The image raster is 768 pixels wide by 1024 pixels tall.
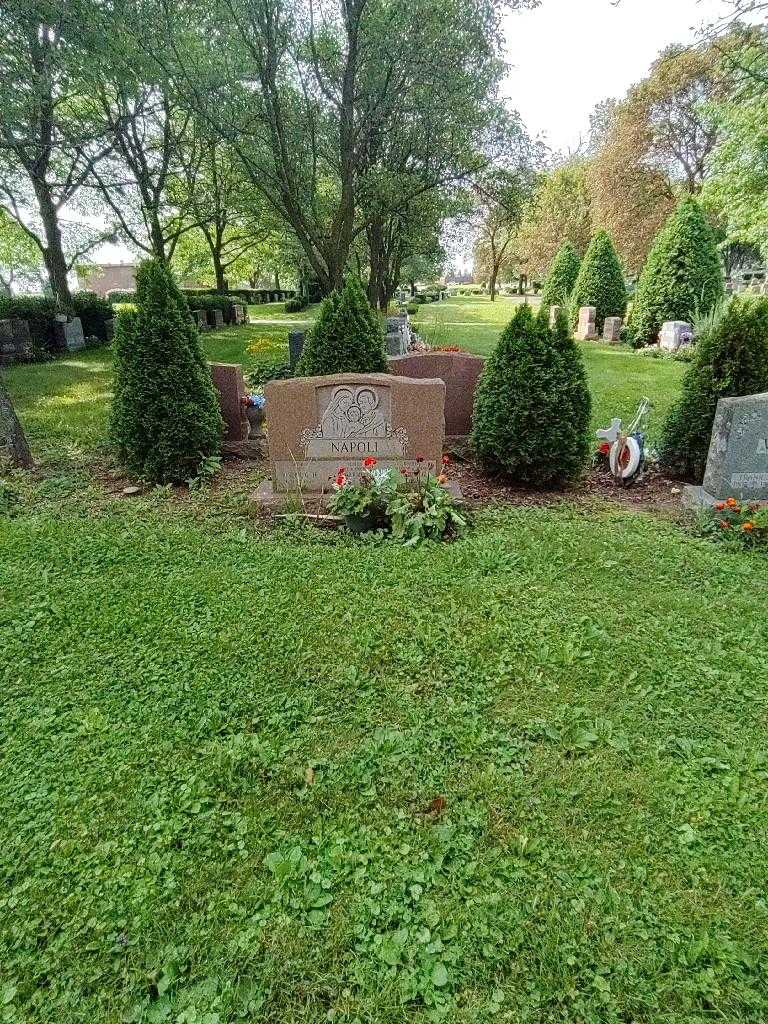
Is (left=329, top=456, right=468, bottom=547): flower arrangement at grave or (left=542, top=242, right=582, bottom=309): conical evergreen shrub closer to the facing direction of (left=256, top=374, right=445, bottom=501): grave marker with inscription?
the flower arrangement at grave

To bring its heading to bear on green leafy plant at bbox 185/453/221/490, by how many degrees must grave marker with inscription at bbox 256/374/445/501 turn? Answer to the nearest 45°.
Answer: approximately 135° to its right

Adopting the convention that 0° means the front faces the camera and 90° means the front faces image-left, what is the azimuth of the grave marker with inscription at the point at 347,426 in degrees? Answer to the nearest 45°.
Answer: approximately 0°

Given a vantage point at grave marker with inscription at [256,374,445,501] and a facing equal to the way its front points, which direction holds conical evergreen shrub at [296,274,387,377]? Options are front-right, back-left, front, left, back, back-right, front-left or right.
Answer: back

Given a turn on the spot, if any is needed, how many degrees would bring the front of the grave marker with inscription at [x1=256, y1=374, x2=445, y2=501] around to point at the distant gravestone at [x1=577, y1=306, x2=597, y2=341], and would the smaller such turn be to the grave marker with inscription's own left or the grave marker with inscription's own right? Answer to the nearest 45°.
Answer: approximately 135° to the grave marker with inscription's own left

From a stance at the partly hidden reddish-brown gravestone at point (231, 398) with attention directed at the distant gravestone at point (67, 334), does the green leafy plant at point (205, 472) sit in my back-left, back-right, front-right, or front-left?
back-left

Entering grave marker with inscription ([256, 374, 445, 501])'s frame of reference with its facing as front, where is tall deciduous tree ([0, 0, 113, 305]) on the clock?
The tall deciduous tree is roughly at 5 o'clock from the grave marker with inscription.

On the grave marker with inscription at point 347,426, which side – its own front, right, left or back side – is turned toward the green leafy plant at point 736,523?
left

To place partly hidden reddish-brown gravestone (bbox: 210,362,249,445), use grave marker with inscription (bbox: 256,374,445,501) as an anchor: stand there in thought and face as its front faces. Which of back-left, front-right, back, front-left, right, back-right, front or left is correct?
back-right

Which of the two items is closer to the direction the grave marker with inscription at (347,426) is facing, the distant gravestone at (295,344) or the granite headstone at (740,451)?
the granite headstone

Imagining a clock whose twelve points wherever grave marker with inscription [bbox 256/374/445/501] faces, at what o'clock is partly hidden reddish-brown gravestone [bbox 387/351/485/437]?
The partly hidden reddish-brown gravestone is roughly at 7 o'clock from the grave marker with inscription.
